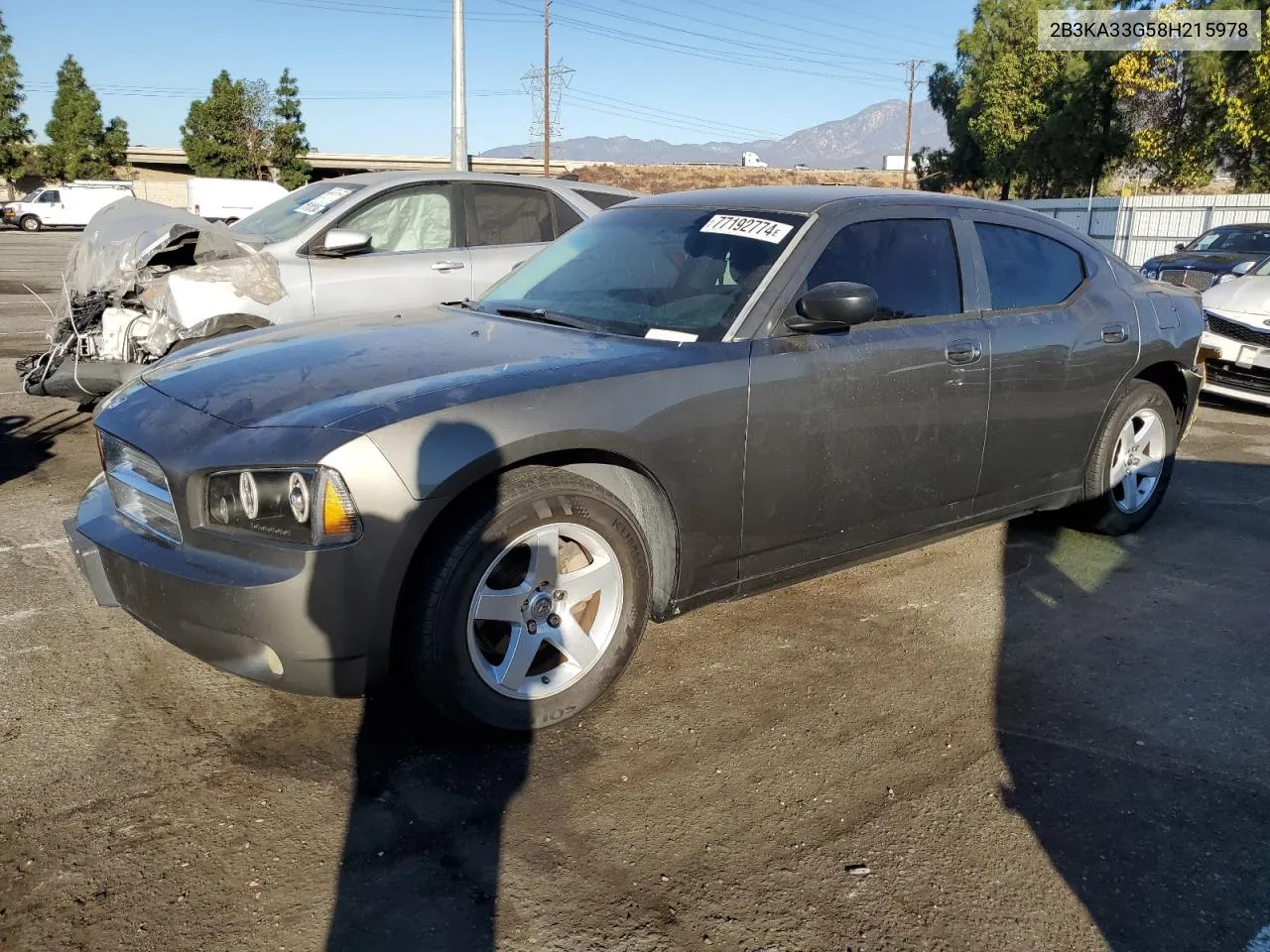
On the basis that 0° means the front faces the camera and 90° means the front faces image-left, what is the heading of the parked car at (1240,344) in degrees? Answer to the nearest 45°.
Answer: approximately 45°

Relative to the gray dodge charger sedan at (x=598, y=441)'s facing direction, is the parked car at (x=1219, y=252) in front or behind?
behind

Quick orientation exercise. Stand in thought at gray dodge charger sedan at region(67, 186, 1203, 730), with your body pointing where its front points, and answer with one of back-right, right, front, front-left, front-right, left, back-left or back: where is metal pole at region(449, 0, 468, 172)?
back-right

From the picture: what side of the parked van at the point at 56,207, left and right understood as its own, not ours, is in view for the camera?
left

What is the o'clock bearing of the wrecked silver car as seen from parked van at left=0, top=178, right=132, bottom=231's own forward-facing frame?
The wrecked silver car is roughly at 9 o'clock from the parked van.

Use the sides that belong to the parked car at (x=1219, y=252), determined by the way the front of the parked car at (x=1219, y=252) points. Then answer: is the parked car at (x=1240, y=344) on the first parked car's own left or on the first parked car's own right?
on the first parked car's own left

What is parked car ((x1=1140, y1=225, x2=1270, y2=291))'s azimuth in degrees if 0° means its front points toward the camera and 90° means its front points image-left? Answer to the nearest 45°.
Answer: approximately 45°

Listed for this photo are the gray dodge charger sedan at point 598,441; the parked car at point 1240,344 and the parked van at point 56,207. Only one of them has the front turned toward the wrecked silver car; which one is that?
the parked car at point 1240,344

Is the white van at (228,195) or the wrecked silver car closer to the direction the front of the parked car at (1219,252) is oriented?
the wrecked silver car

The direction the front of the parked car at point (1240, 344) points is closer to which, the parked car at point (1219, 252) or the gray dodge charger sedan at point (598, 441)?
the gray dodge charger sedan
